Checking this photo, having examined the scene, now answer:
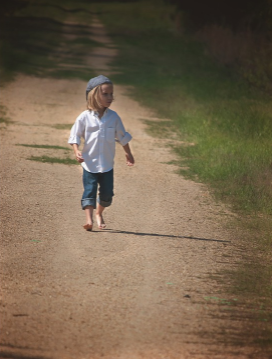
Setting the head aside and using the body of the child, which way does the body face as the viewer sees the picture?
toward the camera
